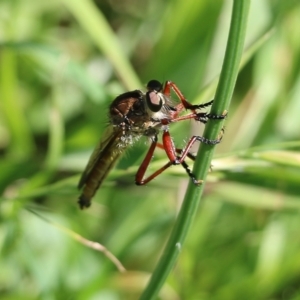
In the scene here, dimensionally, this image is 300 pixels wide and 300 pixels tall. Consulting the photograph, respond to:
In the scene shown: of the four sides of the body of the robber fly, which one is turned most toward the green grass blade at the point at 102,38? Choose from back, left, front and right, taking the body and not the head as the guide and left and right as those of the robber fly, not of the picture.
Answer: left

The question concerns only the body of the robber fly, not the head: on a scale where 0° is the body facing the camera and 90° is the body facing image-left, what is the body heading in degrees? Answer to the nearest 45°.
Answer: approximately 270°
